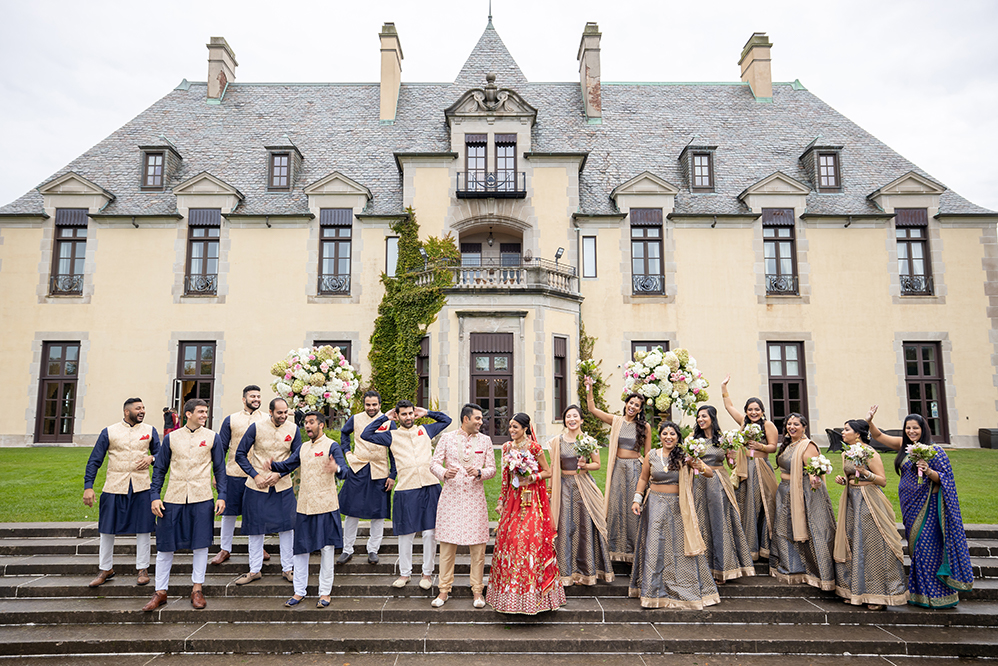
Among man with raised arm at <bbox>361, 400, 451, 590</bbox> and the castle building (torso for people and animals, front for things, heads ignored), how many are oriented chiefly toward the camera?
2

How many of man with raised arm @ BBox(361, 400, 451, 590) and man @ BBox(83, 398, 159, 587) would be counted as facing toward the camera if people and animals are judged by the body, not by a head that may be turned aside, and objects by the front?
2

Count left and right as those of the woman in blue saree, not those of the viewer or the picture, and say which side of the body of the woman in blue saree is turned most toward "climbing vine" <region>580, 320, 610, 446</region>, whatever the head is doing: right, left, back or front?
right

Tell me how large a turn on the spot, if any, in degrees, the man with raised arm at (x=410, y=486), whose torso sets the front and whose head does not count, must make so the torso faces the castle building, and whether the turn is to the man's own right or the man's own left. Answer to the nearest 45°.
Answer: approximately 180°

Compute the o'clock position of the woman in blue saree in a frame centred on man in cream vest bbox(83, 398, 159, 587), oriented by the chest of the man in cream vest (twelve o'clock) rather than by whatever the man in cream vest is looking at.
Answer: The woman in blue saree is roughly at 10 o'clock from the man in cream vest.

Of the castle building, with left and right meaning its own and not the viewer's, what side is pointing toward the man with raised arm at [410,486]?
front

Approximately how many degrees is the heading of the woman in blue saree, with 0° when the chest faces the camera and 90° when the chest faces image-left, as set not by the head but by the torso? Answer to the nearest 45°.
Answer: approximately 45°

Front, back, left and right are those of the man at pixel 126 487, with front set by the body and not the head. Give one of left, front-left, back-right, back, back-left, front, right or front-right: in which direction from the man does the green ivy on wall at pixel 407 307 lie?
back-left

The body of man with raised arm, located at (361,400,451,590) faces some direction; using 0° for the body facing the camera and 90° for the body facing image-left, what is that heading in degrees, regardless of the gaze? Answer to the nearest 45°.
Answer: approximately 0°
